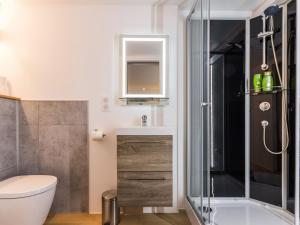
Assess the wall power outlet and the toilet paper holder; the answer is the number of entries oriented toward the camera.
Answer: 2

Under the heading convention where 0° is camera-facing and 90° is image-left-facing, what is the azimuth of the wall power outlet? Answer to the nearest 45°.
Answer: approximately 0°

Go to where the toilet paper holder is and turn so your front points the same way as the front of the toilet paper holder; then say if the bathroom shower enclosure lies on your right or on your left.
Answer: on your left

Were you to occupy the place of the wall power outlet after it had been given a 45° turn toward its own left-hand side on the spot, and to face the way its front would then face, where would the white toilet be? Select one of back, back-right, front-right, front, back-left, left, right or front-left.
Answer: right

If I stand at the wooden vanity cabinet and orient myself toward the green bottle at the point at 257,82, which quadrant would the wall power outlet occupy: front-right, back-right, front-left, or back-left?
back-left
